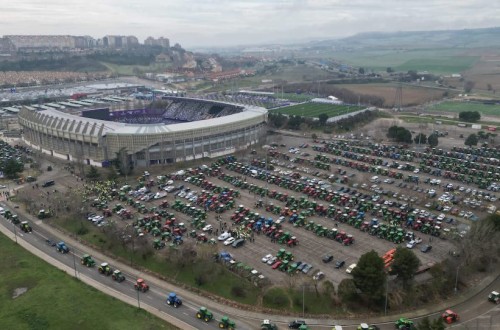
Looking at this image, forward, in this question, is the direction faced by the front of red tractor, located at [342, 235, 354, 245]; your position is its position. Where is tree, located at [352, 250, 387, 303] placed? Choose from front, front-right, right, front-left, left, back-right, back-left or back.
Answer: front-left

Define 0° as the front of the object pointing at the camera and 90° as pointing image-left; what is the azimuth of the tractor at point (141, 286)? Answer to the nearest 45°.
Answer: approximately 315°

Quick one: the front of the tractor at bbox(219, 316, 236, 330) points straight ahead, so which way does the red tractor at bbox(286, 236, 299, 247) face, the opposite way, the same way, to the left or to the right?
to the right

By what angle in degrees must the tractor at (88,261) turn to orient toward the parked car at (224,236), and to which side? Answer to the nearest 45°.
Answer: approximately 45° to its left

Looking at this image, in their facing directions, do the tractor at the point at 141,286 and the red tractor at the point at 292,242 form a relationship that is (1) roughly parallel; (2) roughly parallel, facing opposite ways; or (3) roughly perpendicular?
roughly perpendicular

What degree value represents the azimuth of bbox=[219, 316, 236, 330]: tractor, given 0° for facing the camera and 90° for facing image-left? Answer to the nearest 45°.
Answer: approximately 315°

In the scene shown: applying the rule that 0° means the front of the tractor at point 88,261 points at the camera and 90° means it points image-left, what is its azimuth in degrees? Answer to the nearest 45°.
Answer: approximately 315°

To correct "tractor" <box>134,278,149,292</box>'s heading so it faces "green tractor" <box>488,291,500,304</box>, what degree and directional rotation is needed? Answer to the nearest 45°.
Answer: approximately 45° to its left

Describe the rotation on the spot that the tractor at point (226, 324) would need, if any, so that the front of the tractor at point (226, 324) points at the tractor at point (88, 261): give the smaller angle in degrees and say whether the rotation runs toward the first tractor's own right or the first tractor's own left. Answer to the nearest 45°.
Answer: approximately 180°

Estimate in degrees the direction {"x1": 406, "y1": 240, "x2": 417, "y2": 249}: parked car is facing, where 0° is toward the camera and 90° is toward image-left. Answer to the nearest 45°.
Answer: approximately 45°
